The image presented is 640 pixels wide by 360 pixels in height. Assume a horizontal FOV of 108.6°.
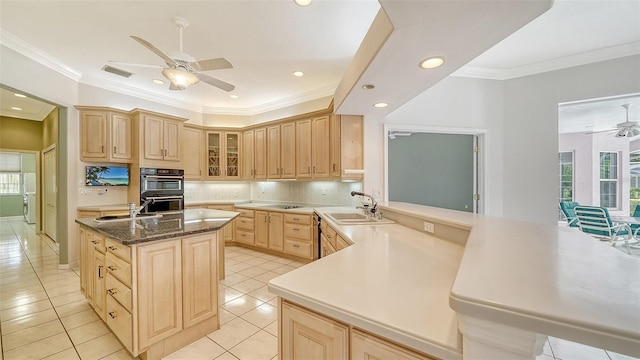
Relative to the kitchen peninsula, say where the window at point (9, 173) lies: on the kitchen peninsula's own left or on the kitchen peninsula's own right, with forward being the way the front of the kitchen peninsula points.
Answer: on the kitchen peninsula's own right

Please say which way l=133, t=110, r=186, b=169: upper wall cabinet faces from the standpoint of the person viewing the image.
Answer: facing the viewer and to the right of the viewer

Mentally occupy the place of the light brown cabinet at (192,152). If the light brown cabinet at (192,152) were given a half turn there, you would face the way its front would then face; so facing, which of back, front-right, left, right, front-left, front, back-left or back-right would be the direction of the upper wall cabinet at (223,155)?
back-right

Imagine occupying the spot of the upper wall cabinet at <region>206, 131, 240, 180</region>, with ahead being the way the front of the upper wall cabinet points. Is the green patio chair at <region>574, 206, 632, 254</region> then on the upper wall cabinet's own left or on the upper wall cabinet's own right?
on the upper wall cabinet's own left

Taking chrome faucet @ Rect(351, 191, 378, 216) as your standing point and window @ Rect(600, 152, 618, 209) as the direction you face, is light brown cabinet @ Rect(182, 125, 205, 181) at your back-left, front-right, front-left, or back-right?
back-left

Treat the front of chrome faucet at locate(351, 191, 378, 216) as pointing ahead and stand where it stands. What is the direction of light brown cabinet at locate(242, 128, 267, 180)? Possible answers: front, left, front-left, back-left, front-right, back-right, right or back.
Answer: front-right

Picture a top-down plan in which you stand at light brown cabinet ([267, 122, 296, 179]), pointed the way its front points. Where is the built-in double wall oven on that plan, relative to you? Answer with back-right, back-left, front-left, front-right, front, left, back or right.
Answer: front-right

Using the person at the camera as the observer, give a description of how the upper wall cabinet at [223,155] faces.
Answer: facing the viewer

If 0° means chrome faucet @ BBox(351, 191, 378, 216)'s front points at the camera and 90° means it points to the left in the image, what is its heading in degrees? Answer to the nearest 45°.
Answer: approximately 90°

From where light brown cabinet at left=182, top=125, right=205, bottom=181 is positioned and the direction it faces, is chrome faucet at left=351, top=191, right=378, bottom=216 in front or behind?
in front

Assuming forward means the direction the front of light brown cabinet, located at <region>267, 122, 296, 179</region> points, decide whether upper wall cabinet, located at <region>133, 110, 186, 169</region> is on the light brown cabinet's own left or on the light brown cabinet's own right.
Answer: on the light brown cabinet's own right

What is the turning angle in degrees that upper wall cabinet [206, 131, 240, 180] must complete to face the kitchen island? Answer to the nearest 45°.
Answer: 0° — it already faces it

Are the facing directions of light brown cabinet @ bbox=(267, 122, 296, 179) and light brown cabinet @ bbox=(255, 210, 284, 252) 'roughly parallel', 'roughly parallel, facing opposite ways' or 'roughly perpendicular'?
roughly parallel

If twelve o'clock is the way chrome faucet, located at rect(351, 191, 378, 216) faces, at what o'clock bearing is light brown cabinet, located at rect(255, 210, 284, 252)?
The light brown cabinet is roughly at 1 o'clock from the chrome faucet.

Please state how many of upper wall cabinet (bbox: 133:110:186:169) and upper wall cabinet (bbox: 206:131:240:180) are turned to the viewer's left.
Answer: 0

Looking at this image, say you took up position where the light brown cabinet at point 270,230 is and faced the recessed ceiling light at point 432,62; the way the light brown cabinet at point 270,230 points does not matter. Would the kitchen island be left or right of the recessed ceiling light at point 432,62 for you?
right

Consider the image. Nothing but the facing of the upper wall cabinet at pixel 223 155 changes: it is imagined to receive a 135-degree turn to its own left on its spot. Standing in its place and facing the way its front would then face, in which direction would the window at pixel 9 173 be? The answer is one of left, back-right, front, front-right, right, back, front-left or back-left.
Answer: left

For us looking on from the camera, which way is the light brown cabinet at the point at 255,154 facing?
facing the viewer and to the left of the viewer

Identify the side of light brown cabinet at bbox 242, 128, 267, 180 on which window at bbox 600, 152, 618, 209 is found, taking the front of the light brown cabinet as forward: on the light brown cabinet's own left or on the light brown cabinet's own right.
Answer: on the light brown cabinet's own left
